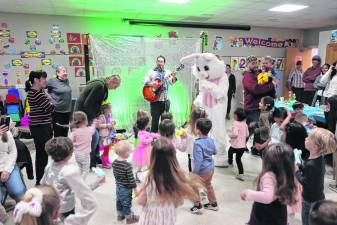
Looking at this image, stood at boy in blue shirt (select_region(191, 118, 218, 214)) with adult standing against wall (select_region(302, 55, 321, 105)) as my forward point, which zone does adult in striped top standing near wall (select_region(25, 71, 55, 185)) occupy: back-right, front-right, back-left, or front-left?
back-left

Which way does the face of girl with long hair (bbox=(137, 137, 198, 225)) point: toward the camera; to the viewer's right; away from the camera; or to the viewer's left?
away from the camera

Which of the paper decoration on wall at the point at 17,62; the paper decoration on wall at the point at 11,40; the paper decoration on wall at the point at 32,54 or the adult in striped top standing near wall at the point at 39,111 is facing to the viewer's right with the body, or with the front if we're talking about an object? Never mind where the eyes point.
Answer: the adult in striped top standing near wall

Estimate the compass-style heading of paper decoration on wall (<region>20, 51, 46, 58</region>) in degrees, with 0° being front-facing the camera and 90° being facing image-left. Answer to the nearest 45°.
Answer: approximately 0°

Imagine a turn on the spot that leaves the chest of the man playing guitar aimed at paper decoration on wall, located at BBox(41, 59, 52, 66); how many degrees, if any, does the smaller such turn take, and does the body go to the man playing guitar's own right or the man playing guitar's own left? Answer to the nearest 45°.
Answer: approximately 135° to the man playing guitar's own right

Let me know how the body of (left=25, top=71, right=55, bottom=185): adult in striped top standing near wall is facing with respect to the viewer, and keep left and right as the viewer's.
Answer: facing to the right of the viewer

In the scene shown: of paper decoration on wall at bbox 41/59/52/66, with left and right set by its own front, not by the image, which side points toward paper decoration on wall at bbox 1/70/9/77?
right
